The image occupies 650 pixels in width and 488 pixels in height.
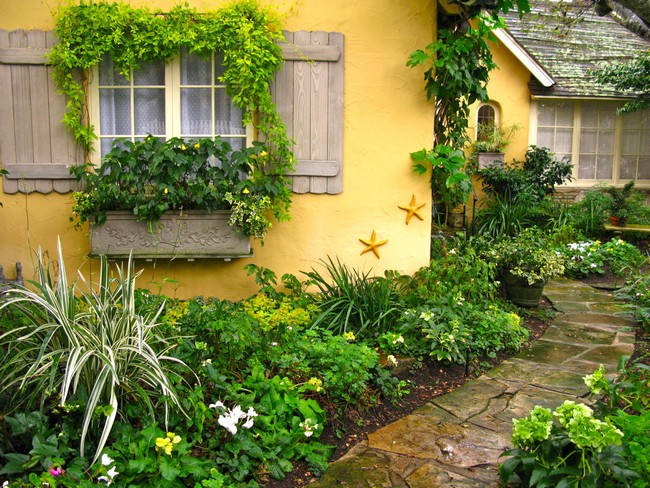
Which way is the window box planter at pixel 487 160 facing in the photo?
toward the camera

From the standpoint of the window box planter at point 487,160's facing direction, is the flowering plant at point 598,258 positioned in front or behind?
in front

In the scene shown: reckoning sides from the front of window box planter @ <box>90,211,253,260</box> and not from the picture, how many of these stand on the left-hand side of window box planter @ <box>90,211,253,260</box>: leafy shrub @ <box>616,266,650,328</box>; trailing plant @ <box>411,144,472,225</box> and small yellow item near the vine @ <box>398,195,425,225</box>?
3

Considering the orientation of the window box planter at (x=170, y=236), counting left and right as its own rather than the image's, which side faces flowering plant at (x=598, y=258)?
left

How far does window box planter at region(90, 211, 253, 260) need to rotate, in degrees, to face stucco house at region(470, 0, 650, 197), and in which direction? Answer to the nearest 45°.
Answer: approximately 135° to its left

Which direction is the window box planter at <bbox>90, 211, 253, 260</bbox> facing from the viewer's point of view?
toward the camera

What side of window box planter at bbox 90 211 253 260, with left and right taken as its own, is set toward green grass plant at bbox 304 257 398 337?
left

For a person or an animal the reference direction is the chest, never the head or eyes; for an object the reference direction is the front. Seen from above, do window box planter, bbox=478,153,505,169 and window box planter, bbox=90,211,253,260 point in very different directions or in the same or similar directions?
same or similar directions

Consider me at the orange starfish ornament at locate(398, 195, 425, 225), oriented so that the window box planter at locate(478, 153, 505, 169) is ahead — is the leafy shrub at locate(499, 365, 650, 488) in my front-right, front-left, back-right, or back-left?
back-right

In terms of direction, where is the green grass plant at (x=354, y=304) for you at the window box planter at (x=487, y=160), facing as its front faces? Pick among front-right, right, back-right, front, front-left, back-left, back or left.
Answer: front

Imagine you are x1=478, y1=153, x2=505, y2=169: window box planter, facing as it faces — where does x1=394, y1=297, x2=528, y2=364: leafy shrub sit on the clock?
The leafy shrub is roughly at 12 o'clock from the window box planter.

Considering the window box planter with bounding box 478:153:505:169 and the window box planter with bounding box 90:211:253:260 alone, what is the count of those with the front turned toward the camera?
2

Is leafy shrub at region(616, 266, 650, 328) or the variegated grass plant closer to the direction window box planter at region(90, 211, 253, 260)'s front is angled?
the variegated grass plant
